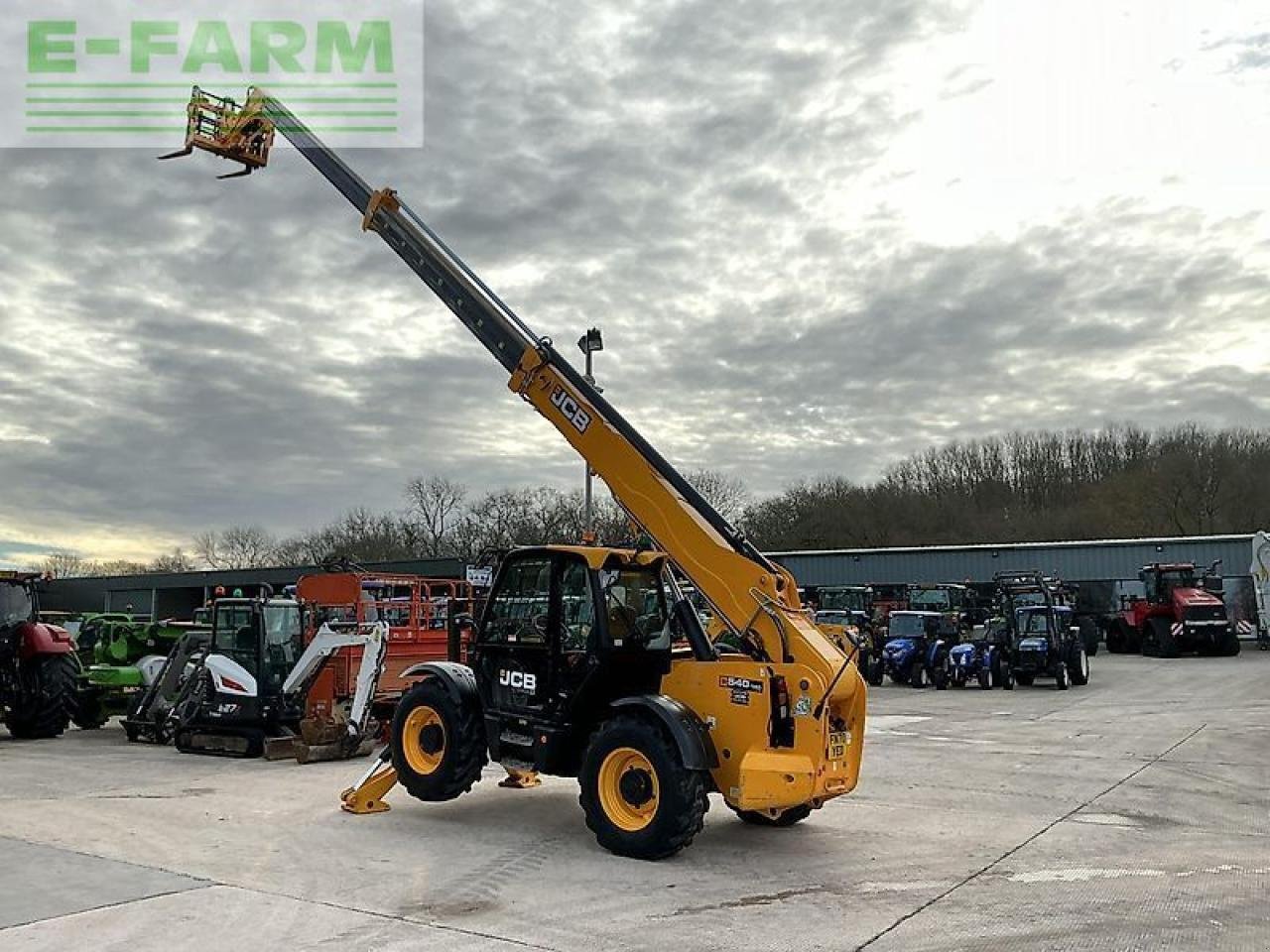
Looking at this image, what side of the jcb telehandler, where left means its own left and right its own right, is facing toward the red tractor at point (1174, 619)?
right

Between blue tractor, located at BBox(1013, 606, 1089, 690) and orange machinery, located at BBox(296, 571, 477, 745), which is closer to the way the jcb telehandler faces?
the orange machinery

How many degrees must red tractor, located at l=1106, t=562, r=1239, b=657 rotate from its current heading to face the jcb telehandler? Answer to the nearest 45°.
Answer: approximately 45° to its right

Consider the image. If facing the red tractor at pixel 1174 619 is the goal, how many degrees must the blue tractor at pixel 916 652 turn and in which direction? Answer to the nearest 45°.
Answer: approximately 180°

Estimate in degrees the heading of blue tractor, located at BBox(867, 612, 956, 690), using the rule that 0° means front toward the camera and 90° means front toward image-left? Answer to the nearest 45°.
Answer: approximately 45°

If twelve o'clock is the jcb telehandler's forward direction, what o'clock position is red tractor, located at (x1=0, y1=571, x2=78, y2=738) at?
The red tractor is roughly at 12 o'clock from the jcb telehandler.

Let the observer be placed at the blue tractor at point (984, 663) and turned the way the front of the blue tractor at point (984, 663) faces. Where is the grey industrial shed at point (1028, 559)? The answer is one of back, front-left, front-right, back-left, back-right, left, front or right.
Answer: back-right

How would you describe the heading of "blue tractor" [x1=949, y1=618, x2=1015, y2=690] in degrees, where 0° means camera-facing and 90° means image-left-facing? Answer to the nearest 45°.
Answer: approximately 45°
